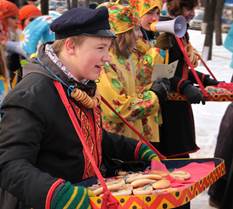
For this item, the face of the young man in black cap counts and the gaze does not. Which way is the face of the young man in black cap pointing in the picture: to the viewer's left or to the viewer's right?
to the viewer's right

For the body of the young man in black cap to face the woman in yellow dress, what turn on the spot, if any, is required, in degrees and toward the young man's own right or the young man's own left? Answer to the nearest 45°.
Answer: approximately 135° to the young man's own left

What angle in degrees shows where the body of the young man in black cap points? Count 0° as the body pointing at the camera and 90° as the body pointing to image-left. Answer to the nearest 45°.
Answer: approximately 315°
